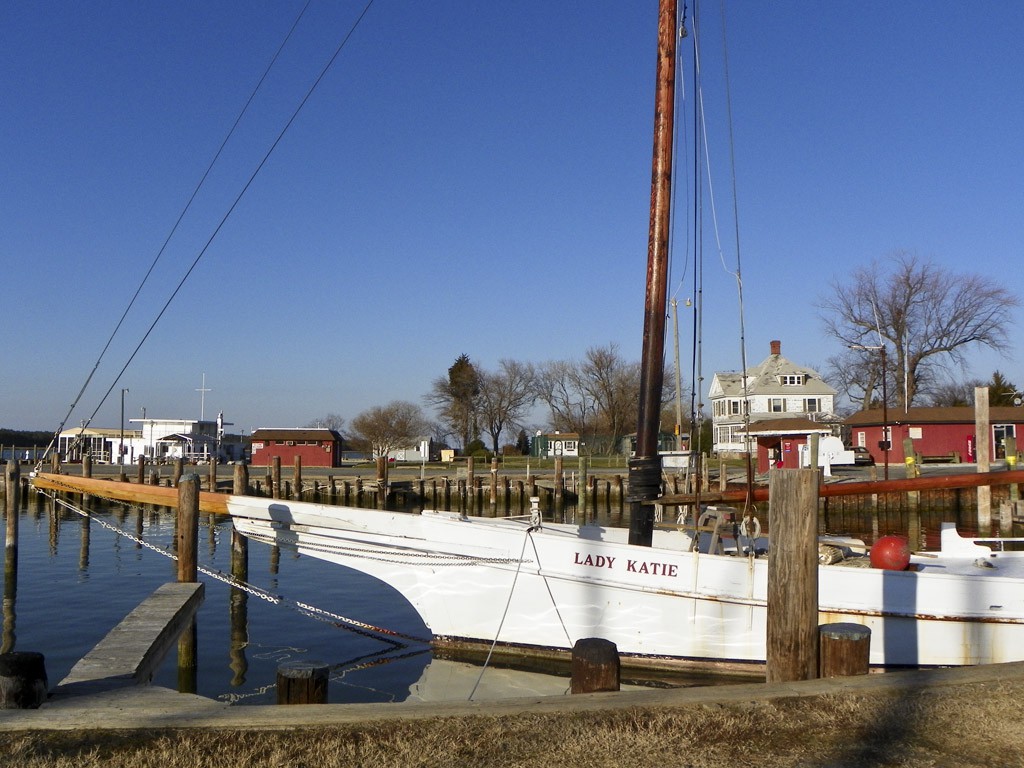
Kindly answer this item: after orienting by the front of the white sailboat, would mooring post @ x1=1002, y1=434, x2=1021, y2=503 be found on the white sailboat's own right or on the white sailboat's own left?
on the white sailboat's own right

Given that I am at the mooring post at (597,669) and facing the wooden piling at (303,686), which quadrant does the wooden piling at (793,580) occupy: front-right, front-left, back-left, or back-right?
back-right

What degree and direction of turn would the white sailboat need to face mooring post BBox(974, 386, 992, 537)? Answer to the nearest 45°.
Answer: approximately 135° to its right

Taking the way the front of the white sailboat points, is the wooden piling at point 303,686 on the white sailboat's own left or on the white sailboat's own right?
on the white sailboat's own left

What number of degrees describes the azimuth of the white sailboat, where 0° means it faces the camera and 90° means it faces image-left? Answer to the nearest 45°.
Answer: approximately 90°

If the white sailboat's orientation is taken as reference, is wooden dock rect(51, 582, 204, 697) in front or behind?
in front

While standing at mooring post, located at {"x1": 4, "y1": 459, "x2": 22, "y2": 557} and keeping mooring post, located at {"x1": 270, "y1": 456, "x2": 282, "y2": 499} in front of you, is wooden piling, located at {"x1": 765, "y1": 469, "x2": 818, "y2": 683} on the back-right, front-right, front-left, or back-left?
back-right

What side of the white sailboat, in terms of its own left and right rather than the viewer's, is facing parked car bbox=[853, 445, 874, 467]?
right

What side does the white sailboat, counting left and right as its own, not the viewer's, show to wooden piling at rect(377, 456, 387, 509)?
right

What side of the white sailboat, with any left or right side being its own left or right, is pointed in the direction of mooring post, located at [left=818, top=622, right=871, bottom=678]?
left

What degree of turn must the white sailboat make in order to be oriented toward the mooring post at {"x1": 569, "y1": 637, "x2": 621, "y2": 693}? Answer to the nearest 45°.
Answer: approximately 90° to its left
